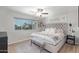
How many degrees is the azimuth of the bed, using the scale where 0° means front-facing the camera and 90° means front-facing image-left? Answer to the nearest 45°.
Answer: approximately 45°
